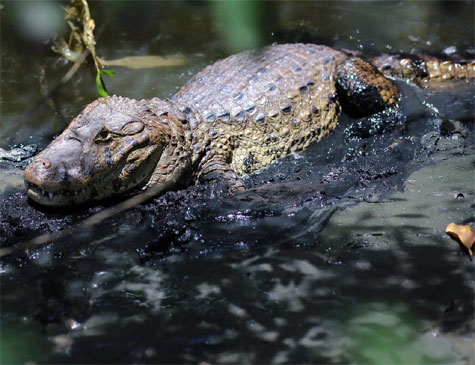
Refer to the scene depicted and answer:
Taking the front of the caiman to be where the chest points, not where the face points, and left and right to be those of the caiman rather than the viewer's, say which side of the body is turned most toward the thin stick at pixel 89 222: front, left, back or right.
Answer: front

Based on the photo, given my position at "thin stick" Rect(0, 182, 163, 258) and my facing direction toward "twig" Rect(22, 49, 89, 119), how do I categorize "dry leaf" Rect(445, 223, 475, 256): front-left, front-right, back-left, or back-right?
back-right

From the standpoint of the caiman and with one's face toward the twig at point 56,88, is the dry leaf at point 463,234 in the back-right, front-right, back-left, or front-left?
back-left

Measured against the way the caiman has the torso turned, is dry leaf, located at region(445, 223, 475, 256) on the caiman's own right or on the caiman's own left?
on the caiman's own left

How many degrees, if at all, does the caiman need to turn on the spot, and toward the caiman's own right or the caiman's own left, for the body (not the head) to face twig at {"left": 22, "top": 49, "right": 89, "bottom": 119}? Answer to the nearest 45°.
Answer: approximately 90° to the caiman's own right

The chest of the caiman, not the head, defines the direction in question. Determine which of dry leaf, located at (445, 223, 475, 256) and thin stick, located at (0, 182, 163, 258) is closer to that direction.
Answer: the thin stick

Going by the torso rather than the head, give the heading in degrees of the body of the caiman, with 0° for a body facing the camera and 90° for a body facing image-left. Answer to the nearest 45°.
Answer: approximately 45°
